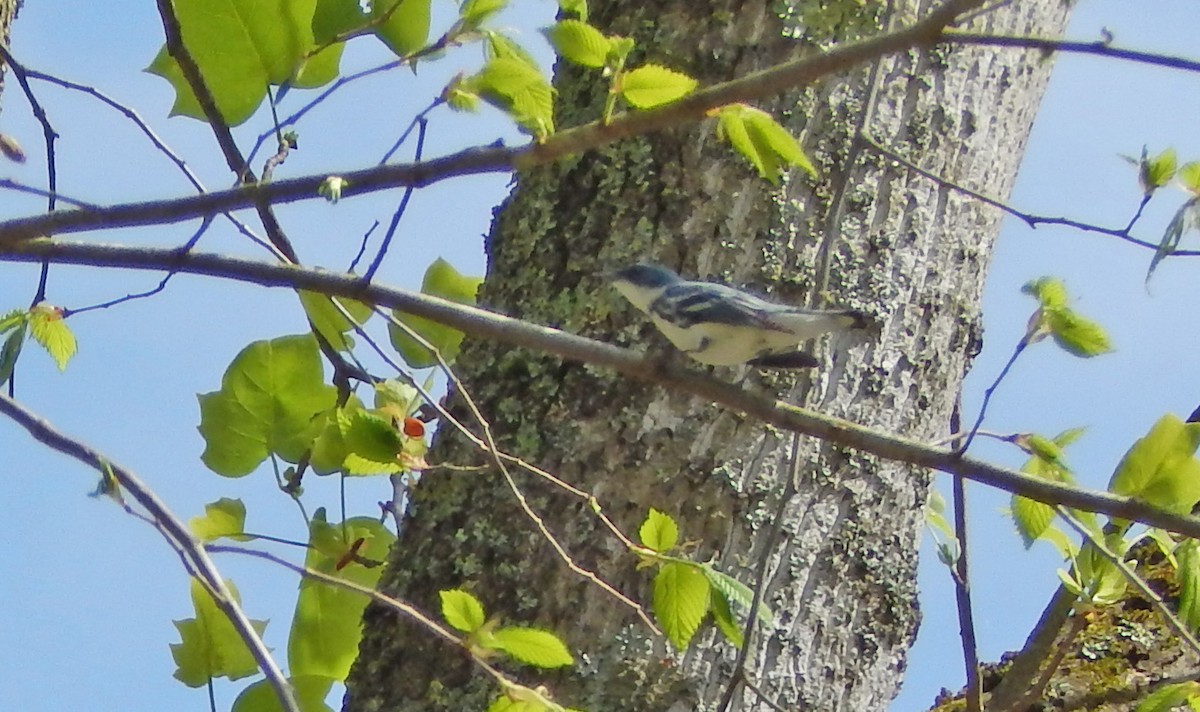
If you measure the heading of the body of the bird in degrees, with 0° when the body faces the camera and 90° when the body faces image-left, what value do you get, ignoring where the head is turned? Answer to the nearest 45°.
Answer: approximately 90°

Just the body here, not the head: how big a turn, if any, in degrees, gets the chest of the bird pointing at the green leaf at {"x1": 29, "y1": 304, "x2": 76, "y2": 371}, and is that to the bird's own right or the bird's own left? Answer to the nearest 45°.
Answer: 0° — it already faces it

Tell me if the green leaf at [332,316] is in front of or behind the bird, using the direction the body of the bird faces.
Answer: in front
